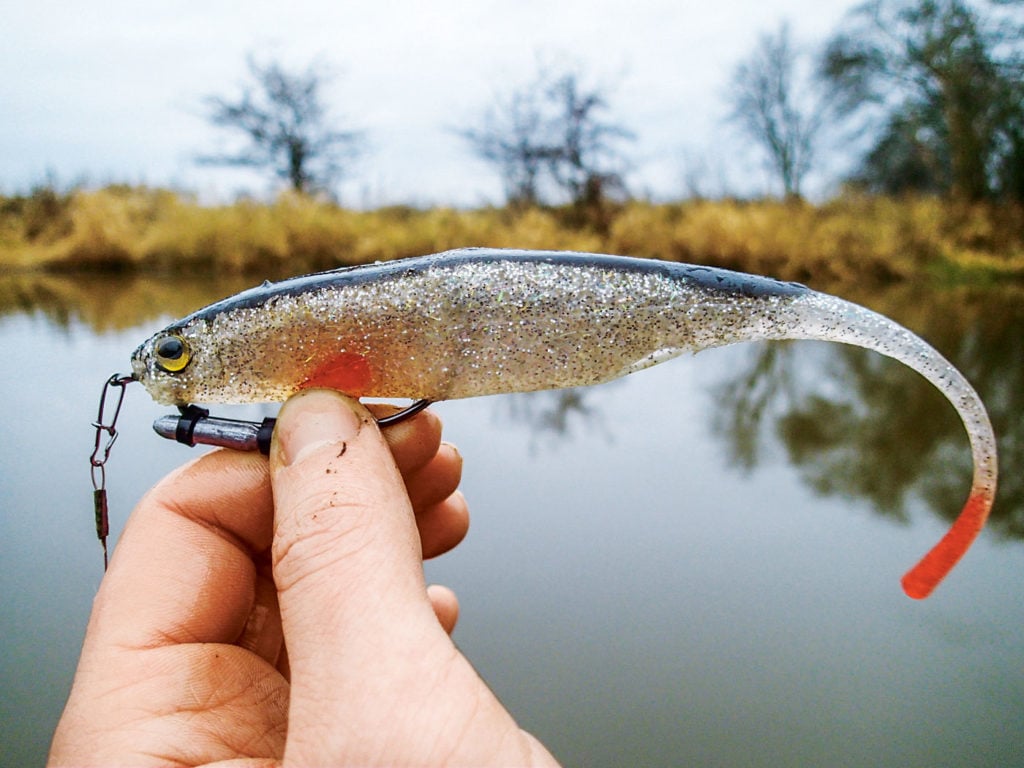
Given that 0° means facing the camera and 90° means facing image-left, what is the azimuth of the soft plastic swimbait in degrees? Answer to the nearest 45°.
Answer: approximately 90°
